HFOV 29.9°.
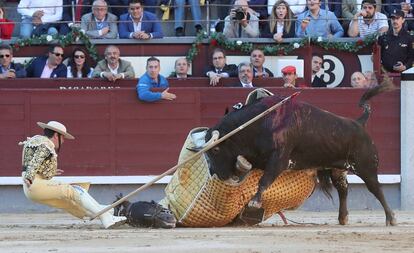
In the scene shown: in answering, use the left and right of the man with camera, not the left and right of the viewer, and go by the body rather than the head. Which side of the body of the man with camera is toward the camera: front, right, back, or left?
front

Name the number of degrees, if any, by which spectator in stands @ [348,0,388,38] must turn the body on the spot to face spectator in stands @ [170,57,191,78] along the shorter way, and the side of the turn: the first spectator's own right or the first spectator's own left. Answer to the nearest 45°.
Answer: approximately 90° to the first spectator's own right

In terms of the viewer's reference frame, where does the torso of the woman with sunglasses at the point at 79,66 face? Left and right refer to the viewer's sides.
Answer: facing the viewer

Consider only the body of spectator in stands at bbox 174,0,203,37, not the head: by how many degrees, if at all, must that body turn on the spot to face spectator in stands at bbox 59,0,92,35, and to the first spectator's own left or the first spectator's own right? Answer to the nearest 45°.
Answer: approximately 90° to the first spectator's own right

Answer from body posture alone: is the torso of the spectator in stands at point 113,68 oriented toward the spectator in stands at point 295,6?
no

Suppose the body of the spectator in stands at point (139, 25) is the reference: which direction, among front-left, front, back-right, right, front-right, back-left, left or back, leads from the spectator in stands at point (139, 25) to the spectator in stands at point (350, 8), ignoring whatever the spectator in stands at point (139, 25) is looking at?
left

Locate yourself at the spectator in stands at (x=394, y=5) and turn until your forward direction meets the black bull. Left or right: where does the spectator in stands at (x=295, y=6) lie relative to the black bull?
right

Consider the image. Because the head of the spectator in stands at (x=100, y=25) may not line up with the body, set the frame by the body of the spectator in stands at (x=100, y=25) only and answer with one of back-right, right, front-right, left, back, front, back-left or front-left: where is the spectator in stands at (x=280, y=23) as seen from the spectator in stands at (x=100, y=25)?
left

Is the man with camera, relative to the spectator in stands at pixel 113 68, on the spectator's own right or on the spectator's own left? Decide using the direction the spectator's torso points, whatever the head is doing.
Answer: on the spectator's own left

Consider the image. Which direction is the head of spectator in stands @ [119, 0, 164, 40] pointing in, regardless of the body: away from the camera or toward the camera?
toward the camera

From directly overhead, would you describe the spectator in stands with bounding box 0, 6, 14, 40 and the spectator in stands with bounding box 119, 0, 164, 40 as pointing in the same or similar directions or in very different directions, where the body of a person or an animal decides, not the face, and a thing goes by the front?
same or similar directions

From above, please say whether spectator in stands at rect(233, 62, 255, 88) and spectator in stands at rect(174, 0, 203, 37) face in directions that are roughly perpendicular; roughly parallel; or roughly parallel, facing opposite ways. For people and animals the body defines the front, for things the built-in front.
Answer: roughly parallel

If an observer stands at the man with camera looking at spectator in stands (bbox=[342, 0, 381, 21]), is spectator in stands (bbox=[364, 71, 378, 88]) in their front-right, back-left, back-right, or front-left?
front-right

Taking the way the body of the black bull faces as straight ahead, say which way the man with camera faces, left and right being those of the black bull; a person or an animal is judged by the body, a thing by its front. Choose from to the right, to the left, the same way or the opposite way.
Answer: to the left

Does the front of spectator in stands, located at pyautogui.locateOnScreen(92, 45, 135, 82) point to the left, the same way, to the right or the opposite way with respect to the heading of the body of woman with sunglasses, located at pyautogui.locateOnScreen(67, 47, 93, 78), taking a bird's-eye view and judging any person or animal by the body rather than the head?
the same way

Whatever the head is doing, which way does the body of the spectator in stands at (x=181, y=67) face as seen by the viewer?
toward the camera

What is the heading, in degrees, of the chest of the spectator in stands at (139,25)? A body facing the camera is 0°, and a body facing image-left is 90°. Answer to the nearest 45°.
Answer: approximately 0°

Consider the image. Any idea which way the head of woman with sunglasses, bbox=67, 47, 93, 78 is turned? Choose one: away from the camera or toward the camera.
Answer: toward the camera

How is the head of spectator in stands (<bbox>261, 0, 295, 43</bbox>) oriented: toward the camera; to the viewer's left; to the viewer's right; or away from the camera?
toward the camera

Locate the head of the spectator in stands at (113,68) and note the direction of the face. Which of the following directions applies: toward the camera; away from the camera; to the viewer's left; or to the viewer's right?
toward the camera
